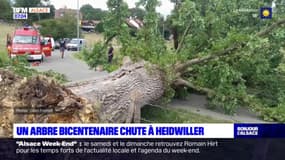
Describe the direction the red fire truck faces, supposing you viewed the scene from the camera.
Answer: facing the viewer

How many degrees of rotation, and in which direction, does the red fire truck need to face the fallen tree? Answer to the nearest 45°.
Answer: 0° — it already faces it
